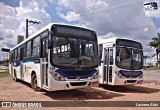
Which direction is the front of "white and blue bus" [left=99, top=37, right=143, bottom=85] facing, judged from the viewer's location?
facing the viewer and to the right of the viewer

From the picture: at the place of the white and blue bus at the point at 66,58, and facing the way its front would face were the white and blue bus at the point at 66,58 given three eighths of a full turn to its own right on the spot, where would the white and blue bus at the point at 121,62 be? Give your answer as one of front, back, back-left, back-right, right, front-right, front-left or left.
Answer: back-right
